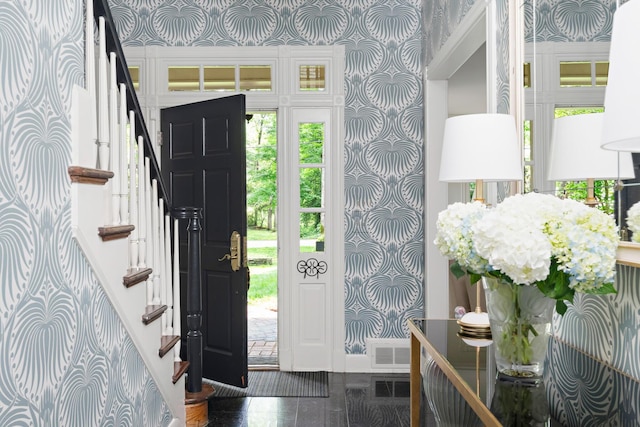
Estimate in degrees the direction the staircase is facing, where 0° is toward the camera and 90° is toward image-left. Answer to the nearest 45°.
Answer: approximately 225°

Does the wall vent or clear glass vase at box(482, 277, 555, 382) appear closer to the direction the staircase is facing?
the wall vent

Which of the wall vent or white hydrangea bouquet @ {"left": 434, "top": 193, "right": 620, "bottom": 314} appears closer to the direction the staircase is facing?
the wall vent

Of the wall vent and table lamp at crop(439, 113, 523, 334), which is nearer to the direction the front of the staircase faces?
the wall vent
